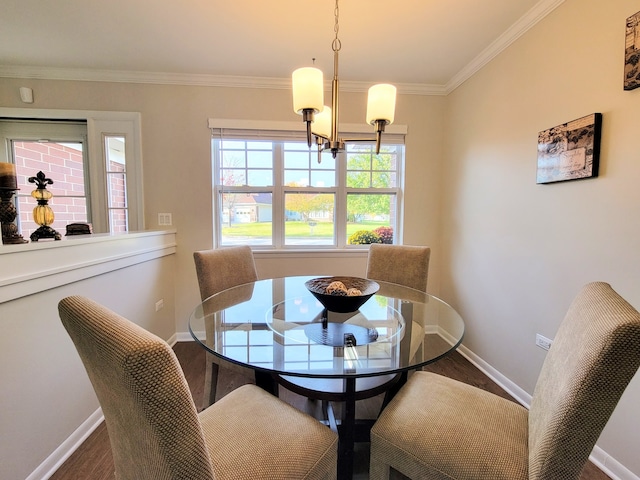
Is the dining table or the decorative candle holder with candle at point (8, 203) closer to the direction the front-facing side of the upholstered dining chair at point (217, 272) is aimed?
the dining table

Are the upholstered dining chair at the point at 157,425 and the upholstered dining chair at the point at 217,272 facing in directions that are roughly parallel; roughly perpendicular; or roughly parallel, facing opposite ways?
roughly perpendicular

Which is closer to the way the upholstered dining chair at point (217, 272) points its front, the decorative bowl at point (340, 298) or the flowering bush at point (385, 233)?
the decorative bowl

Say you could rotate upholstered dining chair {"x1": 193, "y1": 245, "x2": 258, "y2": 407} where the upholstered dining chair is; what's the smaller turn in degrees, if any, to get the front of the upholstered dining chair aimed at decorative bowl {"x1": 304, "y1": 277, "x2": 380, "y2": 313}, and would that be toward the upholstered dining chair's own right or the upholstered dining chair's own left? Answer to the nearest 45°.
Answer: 0° — it already faces it

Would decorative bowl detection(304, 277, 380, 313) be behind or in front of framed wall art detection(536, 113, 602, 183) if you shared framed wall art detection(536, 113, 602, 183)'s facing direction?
in front

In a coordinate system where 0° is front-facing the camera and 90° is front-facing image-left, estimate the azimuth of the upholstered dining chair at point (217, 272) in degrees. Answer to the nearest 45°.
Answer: approximately 315°

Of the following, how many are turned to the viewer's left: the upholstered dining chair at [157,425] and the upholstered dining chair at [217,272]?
0

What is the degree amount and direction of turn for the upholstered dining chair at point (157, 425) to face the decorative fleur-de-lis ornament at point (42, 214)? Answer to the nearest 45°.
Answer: approximately 90° to its left

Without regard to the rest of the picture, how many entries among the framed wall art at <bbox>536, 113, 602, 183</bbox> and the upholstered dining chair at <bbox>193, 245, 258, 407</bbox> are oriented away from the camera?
0

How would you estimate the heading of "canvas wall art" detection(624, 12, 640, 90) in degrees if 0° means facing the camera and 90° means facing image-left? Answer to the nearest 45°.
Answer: approximately 45°

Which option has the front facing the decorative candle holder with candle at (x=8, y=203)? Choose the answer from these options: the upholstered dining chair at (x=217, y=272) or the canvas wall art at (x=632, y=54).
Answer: the canvas wall art

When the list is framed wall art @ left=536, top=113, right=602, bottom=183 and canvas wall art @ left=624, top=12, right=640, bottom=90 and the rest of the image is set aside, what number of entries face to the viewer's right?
0
